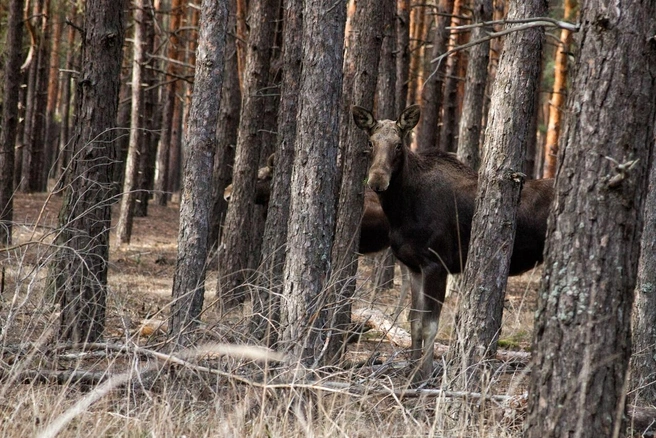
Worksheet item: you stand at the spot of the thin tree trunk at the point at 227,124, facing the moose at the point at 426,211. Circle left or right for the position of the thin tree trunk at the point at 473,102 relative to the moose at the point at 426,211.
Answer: left

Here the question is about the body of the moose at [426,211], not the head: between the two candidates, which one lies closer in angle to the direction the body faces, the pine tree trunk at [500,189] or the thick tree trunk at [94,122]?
the thick tree trunk

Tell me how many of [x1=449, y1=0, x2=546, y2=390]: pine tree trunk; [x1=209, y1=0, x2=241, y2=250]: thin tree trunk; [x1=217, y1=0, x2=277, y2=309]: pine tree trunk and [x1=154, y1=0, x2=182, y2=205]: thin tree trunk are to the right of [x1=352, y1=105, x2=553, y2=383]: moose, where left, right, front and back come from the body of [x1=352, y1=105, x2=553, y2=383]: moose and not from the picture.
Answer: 3

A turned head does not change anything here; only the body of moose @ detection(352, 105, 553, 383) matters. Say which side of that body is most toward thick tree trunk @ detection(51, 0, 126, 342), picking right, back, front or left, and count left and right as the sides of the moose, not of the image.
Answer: front

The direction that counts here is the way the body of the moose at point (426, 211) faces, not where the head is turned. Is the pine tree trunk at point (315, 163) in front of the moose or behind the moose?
in front

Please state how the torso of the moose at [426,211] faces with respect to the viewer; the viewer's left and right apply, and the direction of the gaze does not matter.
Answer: facing the viewer and to the left of the viewer

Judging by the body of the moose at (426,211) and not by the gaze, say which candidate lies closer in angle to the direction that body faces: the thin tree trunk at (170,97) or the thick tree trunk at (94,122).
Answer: the thick tree trunk

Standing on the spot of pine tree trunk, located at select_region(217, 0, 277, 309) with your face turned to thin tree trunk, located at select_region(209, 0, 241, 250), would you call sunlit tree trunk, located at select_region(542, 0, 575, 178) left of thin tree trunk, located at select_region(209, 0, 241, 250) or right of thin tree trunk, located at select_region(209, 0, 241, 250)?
right

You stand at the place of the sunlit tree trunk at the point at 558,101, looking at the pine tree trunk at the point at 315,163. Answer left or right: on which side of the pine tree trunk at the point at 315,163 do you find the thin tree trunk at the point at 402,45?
right

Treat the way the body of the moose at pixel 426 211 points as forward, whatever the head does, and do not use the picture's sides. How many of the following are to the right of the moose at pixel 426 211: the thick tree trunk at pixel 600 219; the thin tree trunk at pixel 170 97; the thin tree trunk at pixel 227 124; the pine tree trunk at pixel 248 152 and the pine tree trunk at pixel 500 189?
3

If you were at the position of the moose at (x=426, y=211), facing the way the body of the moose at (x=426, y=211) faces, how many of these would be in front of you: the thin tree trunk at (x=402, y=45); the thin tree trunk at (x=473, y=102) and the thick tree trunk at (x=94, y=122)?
1

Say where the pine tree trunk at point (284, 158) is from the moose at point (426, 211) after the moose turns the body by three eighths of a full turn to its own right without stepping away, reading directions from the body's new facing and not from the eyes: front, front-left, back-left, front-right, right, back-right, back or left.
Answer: left

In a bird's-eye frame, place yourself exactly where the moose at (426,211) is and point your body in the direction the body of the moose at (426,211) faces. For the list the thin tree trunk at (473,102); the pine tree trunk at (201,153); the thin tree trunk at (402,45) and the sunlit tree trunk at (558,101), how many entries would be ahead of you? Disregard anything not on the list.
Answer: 1

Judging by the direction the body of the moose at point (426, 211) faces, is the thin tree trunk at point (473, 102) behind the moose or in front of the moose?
behind

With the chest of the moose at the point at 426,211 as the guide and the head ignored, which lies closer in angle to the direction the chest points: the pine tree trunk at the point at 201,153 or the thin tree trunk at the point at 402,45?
the pine tree trunk
